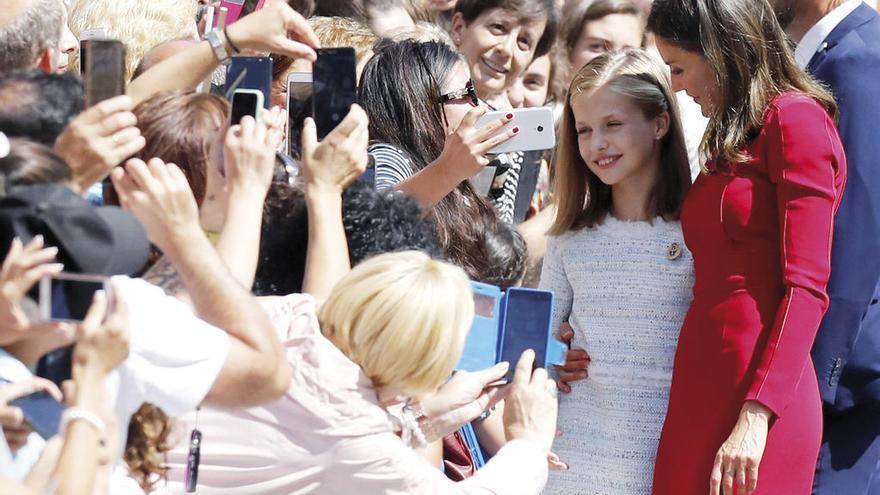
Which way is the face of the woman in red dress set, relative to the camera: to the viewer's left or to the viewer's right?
to the viewer's left

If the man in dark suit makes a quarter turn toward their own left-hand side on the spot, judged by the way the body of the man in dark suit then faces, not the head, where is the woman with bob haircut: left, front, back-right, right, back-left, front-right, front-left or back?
front-right

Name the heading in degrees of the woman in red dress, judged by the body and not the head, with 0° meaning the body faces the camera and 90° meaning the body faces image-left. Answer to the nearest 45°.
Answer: approximately 90°

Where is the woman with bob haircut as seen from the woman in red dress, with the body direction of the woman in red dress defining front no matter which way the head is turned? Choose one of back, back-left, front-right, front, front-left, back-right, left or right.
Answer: front-left

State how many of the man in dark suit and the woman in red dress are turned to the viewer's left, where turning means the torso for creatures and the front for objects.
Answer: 2

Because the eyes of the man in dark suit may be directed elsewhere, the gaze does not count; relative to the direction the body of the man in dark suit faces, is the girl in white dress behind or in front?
in front

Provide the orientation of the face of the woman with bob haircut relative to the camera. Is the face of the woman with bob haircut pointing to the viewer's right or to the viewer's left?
to the viewer's right

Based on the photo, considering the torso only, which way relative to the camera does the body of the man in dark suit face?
to the viewer's left
